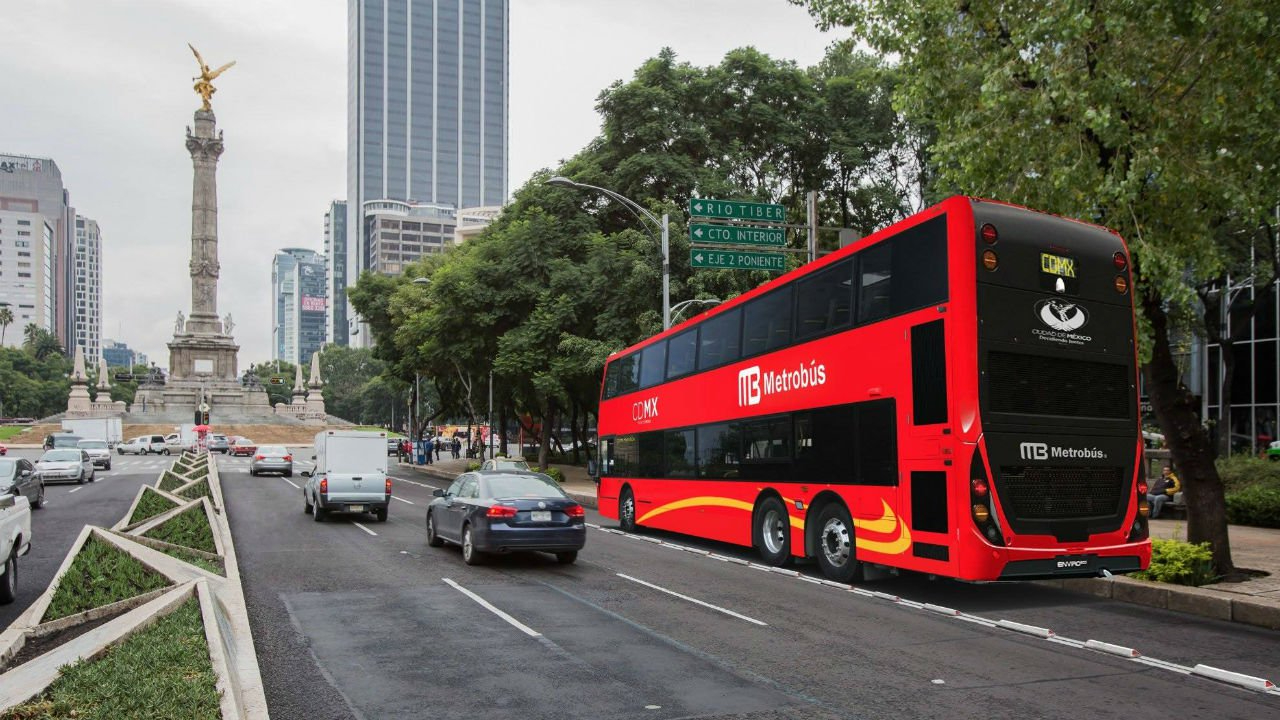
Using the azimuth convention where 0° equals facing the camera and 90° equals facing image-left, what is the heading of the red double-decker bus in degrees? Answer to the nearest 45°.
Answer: approximately 135°

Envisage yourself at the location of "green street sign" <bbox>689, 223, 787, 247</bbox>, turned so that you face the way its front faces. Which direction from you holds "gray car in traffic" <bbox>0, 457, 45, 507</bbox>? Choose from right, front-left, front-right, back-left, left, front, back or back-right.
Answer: right

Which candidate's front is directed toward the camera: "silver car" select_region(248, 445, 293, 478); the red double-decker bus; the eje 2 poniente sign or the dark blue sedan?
the eje 2 poniente sign

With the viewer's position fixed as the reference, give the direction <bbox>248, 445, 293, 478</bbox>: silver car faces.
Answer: facing away from the viewer

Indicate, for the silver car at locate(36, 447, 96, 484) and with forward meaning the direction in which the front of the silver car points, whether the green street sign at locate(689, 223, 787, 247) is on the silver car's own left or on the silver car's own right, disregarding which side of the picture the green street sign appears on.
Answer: on the silver car's own left

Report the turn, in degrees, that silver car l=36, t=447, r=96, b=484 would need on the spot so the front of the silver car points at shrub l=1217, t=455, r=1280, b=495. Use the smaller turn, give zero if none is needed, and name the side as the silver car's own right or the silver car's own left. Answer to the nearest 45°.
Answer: approximately 90° to the silver car's own left
